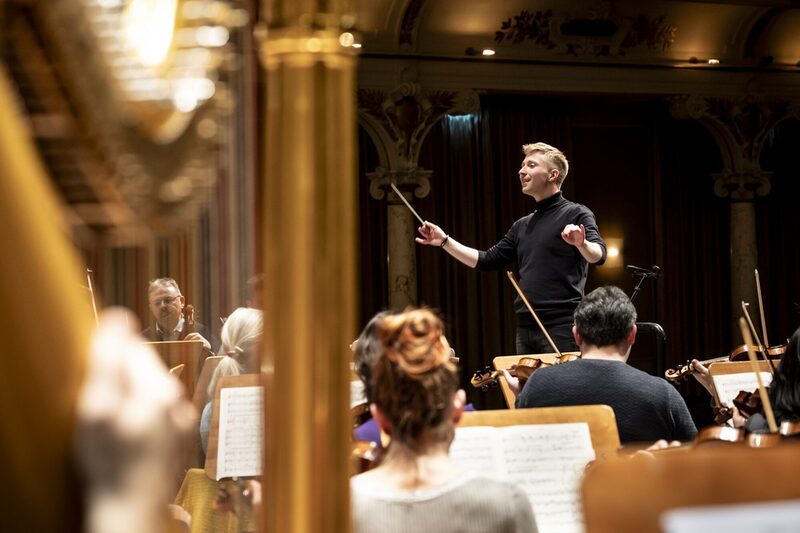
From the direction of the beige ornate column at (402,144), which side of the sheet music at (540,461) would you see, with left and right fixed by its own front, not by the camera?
back

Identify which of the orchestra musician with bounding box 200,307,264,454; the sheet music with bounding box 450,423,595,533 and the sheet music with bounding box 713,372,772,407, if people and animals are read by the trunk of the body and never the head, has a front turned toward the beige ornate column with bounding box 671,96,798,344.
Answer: the orchestra musician

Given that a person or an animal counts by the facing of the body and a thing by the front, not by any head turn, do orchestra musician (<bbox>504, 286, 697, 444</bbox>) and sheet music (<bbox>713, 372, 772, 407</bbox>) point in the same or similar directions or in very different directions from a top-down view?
very different directions

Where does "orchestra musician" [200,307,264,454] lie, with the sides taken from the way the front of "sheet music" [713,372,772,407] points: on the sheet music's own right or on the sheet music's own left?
on the sheet music's own right

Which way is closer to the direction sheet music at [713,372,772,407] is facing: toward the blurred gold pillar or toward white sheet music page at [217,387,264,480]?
the blurred gold pillar

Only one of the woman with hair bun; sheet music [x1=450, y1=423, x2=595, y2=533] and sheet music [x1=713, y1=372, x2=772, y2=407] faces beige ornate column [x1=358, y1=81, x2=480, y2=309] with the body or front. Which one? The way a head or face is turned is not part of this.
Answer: the woman with hair bun

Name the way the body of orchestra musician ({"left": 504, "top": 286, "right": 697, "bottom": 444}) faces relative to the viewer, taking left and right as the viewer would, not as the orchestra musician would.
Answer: facing away from the viewer

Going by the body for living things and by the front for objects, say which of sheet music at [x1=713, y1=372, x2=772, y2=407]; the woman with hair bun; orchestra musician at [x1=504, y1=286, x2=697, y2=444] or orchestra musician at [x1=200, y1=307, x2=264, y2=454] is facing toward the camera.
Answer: the sheet music

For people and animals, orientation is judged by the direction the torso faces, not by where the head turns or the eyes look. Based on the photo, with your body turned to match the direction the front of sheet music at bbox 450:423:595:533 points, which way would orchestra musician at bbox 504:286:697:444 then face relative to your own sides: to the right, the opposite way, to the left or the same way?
the opposite way

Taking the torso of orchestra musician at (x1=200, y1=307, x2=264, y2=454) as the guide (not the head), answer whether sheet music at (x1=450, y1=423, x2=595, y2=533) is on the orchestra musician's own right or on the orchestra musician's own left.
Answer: on the orchestra musician's own right

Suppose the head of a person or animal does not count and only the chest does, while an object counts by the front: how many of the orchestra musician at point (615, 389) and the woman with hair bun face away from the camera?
2

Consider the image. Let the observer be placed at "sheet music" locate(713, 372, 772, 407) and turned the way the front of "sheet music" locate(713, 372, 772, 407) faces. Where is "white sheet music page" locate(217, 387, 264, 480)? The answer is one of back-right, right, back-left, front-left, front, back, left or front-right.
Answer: front-right

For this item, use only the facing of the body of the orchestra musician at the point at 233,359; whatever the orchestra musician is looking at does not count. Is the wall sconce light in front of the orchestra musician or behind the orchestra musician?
in front

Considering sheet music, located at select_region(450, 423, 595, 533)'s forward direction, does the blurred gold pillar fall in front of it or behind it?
in front

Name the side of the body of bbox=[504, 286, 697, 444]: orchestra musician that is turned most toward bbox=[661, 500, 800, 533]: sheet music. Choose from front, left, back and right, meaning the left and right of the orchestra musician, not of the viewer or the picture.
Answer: back

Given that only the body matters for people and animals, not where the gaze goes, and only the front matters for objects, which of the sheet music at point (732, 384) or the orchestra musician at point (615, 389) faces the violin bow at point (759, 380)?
the sheet music

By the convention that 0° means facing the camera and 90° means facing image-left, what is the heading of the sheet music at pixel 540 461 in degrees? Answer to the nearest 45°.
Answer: approximately 0°

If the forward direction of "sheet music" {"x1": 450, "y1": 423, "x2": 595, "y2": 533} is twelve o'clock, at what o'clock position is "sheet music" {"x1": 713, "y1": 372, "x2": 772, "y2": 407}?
"sheet music" {"x1": 713, "y1": 372, "x2": 772, "y2": 407} is roughly at 7 o'clock from "sheet music" {"x1": 450, "y1": 423, "x2": 595, "y2": 533}.

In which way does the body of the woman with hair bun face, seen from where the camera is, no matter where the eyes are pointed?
away from the camera
